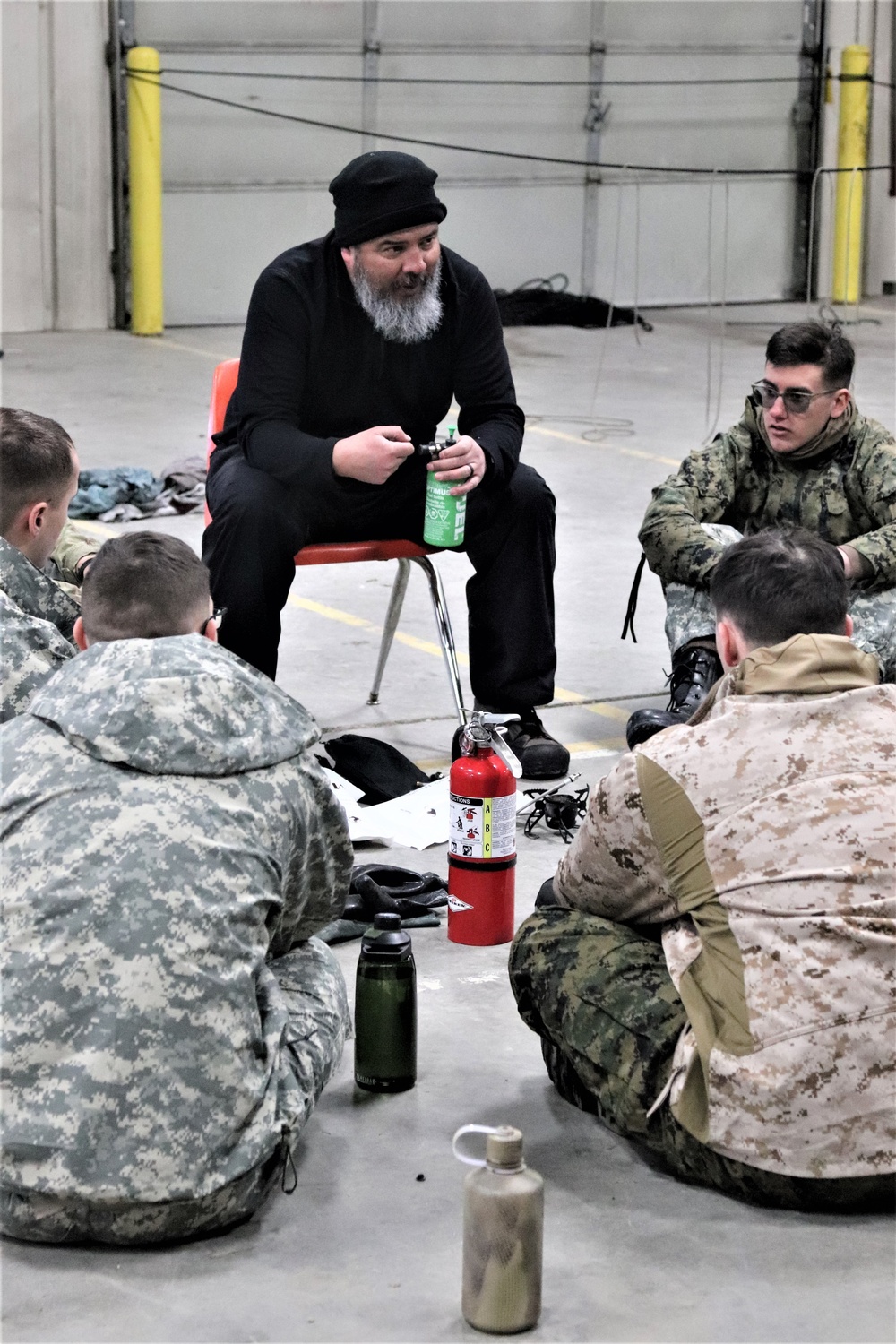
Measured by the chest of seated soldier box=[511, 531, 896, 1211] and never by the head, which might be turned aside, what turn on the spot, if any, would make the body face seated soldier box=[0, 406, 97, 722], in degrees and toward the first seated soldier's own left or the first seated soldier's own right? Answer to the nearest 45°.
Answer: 0° — they already face them

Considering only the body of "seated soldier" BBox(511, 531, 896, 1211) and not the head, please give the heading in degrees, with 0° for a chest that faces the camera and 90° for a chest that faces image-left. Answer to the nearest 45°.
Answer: approximately 135°

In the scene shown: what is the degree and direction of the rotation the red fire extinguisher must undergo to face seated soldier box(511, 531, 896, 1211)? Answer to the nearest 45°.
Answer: approximately 45° to its left

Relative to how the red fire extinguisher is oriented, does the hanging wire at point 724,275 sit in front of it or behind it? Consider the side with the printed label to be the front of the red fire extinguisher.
behind

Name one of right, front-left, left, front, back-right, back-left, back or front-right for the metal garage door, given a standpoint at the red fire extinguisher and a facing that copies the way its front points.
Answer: back-right
